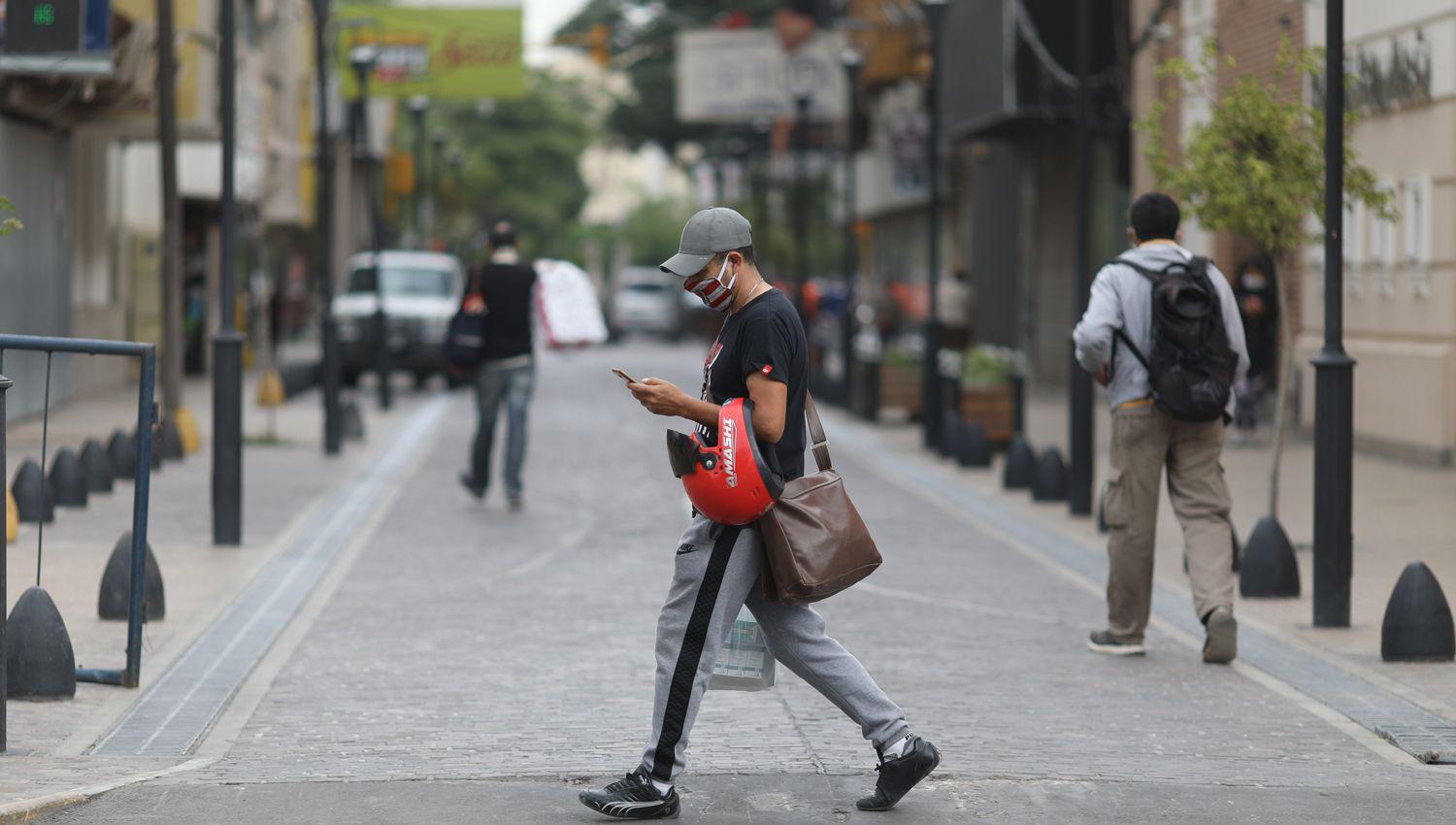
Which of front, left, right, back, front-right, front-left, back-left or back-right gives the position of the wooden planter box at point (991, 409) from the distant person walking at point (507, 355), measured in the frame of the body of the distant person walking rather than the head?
front-right

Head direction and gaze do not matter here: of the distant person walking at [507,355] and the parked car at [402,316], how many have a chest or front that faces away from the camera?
1

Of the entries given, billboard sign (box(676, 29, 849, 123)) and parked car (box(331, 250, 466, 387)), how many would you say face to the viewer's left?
0

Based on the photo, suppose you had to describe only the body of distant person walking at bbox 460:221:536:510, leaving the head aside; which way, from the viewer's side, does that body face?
away from the camera

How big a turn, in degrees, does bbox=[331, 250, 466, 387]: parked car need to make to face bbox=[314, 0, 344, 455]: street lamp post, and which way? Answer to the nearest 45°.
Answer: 0° — it already faces it

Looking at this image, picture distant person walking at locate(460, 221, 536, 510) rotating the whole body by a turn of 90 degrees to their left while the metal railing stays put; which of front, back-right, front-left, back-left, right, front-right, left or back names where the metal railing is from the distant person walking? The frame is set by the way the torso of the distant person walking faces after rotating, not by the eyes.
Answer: left

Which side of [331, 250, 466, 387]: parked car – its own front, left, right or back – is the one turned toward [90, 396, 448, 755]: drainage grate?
front

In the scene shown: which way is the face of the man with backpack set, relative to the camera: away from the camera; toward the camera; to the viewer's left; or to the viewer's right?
away from the camera

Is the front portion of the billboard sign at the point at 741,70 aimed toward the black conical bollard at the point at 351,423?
yes

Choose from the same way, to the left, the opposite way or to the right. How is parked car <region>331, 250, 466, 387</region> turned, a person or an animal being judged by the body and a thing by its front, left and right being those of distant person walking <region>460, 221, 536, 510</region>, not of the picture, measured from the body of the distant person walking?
the opposite way

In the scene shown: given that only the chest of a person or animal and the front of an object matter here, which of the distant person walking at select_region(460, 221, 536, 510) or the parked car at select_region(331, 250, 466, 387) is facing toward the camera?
the parked car

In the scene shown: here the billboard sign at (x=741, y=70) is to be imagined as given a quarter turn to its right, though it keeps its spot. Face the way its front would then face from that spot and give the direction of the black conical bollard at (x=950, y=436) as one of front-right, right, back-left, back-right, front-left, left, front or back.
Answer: left

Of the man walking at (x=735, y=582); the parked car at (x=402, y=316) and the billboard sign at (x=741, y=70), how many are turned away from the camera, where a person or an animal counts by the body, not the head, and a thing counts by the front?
0

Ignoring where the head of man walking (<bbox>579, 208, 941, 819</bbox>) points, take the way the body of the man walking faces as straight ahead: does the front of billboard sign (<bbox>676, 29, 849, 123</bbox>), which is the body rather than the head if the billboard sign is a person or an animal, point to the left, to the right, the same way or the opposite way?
to the left

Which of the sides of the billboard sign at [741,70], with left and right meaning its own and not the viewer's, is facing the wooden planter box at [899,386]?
front

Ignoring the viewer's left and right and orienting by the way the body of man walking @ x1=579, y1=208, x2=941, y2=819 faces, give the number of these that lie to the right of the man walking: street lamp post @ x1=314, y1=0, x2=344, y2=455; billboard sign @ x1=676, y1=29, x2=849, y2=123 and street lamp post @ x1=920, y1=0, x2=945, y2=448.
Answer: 3

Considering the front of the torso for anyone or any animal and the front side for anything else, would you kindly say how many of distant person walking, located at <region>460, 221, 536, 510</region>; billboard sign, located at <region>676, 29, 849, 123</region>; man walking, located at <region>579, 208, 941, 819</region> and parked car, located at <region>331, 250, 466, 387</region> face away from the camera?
1

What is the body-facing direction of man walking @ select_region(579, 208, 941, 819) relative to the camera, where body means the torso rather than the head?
to the viewer's left

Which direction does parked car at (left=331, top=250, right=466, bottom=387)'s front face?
toward the camera

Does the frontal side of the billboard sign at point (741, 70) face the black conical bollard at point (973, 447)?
yes

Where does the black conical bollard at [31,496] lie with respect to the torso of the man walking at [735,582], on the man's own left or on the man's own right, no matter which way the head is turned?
on the man's own right
